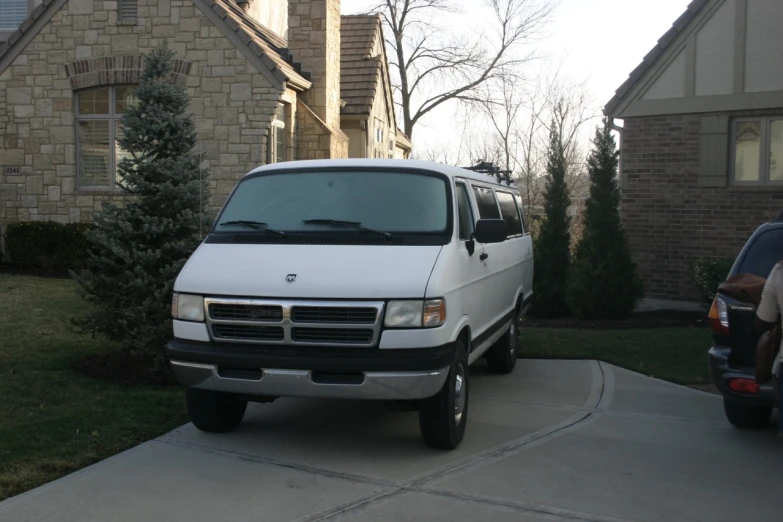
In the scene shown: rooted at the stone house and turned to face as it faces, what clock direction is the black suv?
The black suv is roughly at 11 o'clock from the stone house.

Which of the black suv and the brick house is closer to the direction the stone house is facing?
the black suv

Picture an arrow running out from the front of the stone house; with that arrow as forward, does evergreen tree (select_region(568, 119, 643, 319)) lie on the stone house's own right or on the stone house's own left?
on the stone house's own left

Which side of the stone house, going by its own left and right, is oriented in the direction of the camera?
front

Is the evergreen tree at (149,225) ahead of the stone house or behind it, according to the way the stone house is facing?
ahead

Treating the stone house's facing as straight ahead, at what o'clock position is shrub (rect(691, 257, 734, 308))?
The shrub is roughly at 10 o'clock from the stone house.

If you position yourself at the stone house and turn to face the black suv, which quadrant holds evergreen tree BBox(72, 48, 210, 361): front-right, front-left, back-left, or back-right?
front-right

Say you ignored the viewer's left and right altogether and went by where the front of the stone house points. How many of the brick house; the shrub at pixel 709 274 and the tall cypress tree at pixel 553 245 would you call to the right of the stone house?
0

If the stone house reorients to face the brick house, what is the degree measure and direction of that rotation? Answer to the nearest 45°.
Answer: approximately 45° to its left
